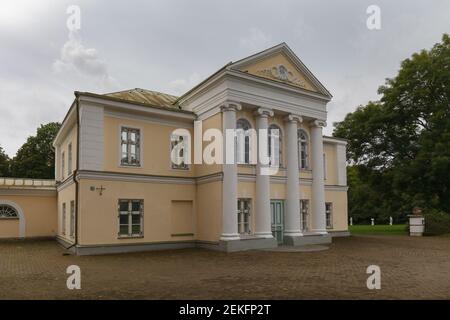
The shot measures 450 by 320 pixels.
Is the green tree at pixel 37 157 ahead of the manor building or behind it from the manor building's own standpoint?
behind

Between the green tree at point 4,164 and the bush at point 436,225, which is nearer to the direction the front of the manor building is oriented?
the bush

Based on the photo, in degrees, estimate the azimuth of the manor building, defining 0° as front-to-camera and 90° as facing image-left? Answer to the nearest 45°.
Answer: approximately 315°

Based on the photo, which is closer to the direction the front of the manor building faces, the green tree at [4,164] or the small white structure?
the small white structure

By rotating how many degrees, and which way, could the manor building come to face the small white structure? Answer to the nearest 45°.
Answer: approximately 90° to its left

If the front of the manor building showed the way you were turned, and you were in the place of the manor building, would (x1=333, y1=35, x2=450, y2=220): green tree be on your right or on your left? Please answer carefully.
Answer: on your left

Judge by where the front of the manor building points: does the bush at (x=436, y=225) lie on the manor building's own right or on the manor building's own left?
on the manor building's own left

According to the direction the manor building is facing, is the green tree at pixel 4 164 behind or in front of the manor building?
behind
